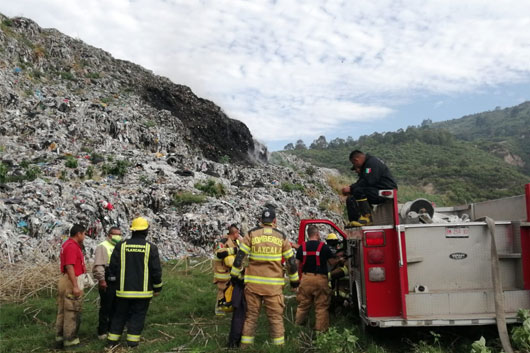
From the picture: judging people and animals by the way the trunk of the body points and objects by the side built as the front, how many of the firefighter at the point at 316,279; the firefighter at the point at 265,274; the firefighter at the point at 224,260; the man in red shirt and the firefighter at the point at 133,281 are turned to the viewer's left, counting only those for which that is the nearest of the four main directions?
0

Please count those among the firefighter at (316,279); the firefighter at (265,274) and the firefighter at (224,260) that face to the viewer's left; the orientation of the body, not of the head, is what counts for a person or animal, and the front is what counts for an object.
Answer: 0

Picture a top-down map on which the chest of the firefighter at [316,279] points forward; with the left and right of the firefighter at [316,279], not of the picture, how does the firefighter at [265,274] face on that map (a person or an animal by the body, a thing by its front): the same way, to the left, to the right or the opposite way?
the same way

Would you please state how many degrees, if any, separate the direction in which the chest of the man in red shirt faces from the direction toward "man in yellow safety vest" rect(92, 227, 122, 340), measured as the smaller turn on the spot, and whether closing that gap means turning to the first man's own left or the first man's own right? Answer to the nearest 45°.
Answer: approximately 45° to the first man's own left

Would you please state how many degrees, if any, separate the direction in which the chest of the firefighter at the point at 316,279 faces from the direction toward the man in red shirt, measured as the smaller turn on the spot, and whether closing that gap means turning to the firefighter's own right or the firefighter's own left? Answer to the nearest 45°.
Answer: approximately 90° to the firefighter's own left

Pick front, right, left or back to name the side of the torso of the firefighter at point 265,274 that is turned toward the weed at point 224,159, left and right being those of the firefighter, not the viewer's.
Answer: front

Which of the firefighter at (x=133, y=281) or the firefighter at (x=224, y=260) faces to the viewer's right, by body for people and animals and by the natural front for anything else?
the firefighter at (x=224, y=260)

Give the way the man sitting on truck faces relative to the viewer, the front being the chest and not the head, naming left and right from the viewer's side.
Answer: facing to the left of the viewer

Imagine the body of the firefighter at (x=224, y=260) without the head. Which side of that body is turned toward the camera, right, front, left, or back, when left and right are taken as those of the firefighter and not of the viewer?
right

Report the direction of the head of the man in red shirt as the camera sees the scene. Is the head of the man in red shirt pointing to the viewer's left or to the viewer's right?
to the viewer's right

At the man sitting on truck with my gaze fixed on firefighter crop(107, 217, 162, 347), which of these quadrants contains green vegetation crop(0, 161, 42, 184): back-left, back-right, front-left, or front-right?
front-right

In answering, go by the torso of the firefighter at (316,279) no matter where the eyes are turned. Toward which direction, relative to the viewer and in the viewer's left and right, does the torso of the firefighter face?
facing away from the viewer

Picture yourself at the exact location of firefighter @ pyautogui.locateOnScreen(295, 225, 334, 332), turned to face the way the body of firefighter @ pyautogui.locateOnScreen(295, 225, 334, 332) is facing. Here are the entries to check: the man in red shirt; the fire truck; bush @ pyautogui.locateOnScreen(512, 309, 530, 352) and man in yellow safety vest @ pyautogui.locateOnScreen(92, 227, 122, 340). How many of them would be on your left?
2

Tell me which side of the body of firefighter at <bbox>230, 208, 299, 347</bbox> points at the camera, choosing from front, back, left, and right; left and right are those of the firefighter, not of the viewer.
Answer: back

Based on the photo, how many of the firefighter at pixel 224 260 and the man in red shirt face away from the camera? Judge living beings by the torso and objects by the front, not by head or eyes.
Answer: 0

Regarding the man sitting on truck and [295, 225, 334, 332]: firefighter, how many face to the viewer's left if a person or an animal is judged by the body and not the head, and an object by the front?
1

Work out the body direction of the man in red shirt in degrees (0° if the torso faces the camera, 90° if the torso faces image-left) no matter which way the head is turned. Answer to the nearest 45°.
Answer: approximately 270°
